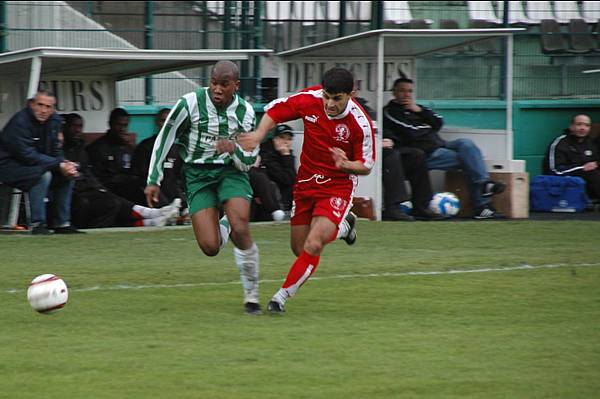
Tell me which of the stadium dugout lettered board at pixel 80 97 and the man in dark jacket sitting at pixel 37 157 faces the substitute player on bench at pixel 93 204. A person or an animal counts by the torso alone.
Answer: the stadium dugout lettered board

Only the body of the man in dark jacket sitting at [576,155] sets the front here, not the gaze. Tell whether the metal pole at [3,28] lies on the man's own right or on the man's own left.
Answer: on the man's own right

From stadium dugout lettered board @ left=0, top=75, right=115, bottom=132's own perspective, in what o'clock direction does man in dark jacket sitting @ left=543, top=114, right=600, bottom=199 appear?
The man in dark jacket sitting is roughly at 9 o'clock from the stadium dugout lettered board.

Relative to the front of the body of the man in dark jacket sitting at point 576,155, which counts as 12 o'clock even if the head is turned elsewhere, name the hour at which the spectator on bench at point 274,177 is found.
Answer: The spectator on bench is roughly at 3 o'clock from the man in dark jacket sitting.

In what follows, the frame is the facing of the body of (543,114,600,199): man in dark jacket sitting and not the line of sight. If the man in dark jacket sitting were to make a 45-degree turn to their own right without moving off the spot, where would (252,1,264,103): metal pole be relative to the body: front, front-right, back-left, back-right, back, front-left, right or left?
right

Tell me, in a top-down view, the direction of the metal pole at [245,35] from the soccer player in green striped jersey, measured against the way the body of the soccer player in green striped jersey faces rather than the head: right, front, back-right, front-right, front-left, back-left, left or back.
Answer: back
